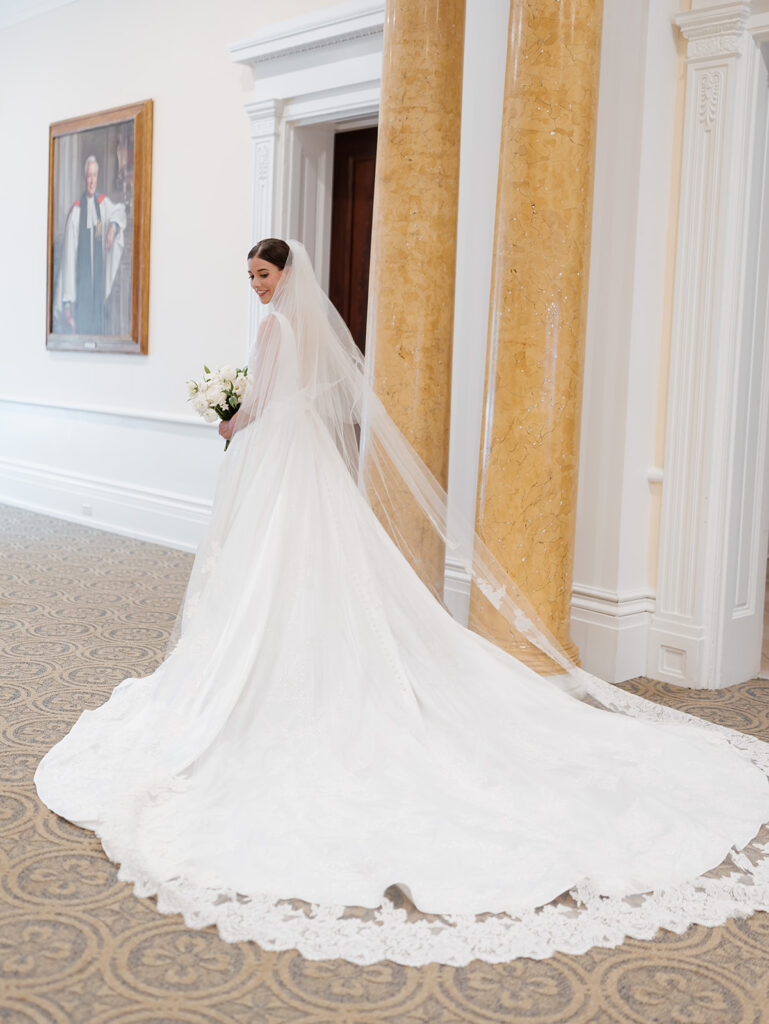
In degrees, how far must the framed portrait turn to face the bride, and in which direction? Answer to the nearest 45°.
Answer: approximately 45° to its left

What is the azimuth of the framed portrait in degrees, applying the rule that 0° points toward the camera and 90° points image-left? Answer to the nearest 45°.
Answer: approximately 45°

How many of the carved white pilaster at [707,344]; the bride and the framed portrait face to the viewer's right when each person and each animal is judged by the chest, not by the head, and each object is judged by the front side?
0

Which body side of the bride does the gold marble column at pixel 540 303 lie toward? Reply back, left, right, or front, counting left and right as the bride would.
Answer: right

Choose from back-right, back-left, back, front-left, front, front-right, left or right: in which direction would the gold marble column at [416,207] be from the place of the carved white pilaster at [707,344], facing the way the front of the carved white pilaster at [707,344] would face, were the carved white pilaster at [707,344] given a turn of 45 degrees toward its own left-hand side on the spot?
right

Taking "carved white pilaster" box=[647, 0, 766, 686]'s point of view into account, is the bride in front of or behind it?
in front

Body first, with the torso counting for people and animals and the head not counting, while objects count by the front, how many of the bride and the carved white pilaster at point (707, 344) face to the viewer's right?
0

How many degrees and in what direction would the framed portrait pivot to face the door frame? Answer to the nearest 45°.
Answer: approximately 90° to its left

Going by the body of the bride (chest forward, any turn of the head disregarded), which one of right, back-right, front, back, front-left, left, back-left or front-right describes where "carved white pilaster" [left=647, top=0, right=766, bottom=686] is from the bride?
right

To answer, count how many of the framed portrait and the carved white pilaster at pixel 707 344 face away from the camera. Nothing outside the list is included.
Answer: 0

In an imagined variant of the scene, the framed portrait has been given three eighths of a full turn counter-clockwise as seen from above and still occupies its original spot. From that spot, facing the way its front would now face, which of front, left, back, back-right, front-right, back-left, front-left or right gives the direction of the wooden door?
front-right

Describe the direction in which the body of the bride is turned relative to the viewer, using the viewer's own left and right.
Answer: facing away from the viewer and to the left of the viewer

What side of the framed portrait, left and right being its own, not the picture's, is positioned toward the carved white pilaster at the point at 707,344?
left

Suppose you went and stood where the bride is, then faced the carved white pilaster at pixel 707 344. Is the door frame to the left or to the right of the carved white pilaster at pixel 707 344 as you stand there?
left
